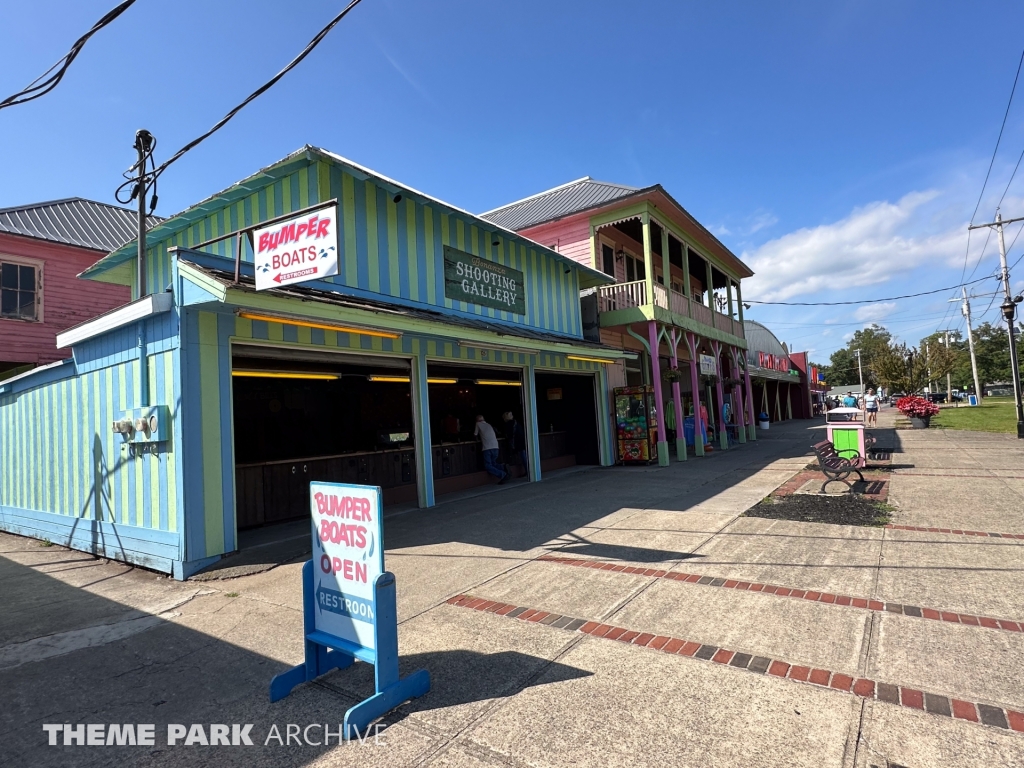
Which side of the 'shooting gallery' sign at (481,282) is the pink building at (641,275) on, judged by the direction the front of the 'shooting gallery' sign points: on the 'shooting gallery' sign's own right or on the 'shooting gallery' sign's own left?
on the 'shooting gallery' sign's own left

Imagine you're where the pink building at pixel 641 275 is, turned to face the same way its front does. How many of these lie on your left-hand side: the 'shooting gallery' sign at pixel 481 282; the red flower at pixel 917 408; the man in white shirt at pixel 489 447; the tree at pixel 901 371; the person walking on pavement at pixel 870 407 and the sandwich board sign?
3

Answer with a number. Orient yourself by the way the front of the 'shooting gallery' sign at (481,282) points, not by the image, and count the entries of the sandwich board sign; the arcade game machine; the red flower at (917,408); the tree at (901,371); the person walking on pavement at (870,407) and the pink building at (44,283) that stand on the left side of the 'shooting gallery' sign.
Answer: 4

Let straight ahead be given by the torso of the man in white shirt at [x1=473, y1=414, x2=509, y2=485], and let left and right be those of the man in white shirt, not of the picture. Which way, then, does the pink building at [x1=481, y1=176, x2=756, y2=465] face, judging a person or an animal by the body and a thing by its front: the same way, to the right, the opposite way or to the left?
the opposite way

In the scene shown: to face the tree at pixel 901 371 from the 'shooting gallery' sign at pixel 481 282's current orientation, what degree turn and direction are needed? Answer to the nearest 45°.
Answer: approximately 90° to its left

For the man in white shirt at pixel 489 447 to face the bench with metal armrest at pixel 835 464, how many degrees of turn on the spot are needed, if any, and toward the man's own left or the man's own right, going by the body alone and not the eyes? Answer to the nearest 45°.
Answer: approximately 180°

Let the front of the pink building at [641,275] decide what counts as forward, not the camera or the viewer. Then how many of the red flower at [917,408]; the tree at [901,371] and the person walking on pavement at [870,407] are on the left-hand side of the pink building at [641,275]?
3

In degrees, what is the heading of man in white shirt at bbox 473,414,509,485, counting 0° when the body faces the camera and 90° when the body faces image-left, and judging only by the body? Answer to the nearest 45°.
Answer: approximately 135°

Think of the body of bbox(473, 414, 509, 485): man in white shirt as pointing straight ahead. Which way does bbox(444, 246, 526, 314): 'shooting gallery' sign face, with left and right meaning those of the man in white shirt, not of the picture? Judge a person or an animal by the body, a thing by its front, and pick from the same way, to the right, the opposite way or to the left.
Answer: the opposite way

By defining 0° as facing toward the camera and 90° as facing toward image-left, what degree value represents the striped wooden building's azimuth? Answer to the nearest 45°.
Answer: approximately 315°

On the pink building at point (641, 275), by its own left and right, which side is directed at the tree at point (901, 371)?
left
